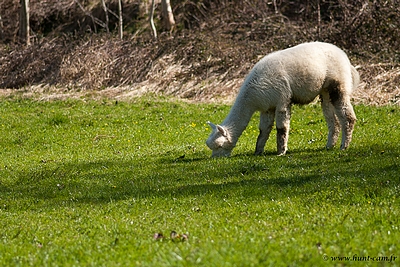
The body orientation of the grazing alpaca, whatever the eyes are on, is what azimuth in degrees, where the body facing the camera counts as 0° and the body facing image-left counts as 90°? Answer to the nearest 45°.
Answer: approximately 90°
